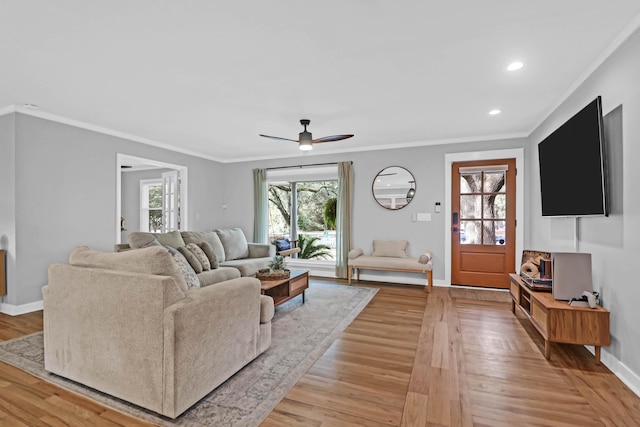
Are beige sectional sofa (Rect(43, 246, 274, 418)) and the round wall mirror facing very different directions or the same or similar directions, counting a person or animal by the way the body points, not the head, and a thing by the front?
very different directions

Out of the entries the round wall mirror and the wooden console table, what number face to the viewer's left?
1

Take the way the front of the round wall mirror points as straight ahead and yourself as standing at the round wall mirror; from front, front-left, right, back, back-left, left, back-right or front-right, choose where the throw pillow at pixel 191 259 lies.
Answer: front-right

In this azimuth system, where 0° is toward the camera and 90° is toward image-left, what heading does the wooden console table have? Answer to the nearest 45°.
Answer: approximately 90°

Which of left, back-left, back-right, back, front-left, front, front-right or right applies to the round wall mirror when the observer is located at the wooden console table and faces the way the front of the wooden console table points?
front-right

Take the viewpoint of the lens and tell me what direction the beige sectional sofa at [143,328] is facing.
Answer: facing away from the viewer and to the right of the viewer

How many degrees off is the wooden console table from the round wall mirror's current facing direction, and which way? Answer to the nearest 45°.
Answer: approximately 45° to its left

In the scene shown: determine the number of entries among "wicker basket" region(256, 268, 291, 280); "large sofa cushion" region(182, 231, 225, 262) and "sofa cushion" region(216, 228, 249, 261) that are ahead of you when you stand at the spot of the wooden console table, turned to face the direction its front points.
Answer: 3

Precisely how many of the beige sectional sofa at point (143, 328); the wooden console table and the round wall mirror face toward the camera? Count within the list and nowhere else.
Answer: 1

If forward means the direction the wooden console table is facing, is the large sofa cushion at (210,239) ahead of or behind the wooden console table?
ahead

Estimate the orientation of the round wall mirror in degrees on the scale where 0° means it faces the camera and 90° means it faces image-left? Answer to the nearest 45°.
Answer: approximately 0°
